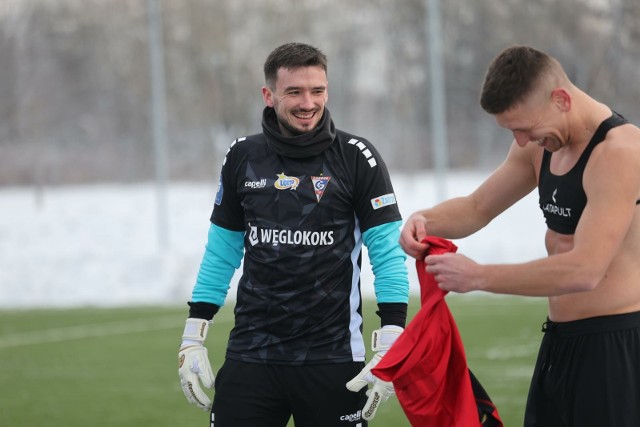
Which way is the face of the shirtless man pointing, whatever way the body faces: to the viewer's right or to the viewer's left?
to the viewer's left

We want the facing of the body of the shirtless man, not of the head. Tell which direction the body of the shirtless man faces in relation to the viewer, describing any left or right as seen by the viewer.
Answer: facing the viewer and to the left of the viewer
